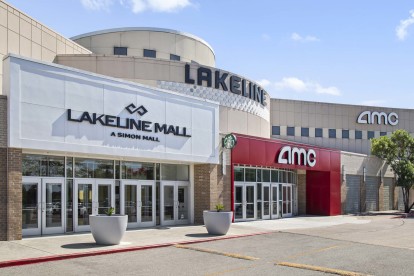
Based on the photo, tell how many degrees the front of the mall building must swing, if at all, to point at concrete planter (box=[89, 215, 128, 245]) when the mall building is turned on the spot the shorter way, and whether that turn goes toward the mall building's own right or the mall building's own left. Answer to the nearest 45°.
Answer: approximately 45° to the mall building's own right

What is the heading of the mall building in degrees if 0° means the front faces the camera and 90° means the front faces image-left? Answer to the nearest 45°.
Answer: approximately 315°

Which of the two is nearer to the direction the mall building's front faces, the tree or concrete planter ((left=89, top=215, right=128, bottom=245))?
the concrete planter

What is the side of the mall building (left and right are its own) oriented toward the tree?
left
